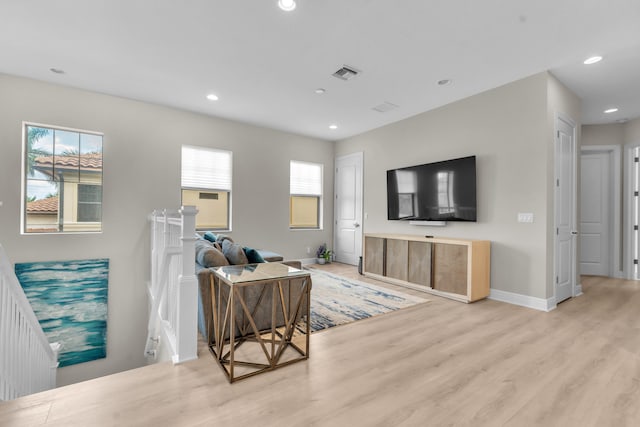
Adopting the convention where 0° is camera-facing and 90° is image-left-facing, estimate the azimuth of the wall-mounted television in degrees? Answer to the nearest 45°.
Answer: approximately 45°

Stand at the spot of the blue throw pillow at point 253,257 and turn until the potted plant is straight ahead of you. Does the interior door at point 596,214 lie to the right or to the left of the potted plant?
right

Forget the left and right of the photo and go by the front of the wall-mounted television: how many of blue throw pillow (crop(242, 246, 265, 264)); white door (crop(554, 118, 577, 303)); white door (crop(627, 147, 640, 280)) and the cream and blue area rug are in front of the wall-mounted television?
2

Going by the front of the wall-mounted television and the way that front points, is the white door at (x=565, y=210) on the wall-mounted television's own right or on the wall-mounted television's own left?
on the wall-mounted television's own left

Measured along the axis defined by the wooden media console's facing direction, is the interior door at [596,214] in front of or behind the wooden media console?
behind

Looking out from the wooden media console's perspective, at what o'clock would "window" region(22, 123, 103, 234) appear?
The window is roughly at 1 o'clock from the wooden media console.

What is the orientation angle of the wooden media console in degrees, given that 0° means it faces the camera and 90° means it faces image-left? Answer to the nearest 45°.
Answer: approximately 45°
